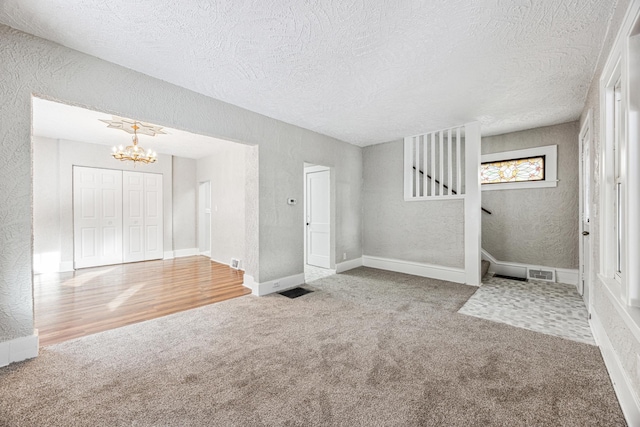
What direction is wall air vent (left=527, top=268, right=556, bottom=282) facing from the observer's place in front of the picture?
facing the viewer

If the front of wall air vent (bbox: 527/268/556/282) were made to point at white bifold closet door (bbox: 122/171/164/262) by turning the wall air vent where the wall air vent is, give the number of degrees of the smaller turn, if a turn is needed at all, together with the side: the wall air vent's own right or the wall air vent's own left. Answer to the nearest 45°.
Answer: approximately 45° to the wall air vent's own right

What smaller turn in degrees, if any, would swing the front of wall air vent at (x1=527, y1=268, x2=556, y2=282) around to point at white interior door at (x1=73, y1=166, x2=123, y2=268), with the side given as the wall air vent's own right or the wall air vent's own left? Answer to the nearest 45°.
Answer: approximately 45° to the wall air vent's own right

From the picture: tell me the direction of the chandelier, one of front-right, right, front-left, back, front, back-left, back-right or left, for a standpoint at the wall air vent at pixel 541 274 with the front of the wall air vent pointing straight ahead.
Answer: front-right

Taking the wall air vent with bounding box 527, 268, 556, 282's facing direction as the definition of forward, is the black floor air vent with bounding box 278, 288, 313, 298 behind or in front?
in front

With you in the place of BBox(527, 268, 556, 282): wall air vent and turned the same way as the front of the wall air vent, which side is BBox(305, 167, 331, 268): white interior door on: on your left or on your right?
on your right
